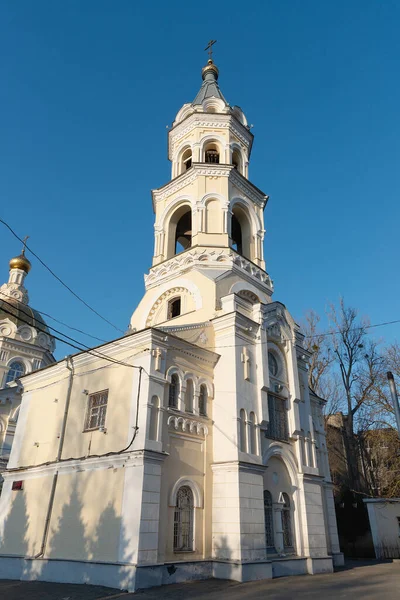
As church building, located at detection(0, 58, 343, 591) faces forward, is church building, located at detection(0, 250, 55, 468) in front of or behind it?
behind

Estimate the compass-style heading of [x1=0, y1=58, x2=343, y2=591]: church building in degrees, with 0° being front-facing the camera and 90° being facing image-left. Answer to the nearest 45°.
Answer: approximately 315°
